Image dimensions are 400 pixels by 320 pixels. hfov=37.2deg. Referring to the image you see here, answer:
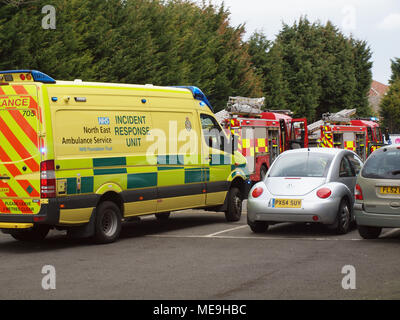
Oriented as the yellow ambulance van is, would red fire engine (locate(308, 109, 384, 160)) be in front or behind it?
in front

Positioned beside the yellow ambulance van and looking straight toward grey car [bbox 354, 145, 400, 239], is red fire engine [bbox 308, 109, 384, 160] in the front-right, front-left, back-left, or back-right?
front-left

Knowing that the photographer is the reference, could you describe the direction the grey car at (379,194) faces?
facing away from the viewer

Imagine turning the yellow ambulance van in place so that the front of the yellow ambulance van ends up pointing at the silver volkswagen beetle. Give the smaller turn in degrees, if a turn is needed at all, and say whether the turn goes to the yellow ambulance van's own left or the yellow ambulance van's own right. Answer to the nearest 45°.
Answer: approximately 45° to the yellow ambulance van's own right

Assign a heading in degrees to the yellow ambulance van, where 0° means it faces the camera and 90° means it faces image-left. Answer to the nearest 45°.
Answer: approximately 225°

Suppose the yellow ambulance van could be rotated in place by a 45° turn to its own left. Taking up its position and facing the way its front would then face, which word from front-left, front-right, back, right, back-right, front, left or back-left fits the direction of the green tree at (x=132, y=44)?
front

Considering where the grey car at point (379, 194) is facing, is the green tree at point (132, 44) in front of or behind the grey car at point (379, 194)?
in front

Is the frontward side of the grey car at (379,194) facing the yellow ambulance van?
no

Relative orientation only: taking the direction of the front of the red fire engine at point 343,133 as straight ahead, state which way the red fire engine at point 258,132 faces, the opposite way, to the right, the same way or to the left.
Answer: the same way

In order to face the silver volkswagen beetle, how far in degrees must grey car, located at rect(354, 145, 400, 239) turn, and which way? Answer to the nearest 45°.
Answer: approximately 45° to its left

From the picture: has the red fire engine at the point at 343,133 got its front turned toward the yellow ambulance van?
no
